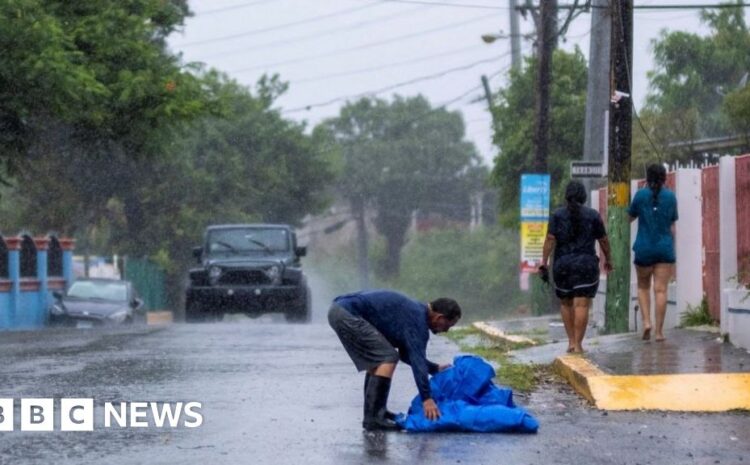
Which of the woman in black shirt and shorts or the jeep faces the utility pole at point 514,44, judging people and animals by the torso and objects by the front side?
the woman in black shirt and shorts

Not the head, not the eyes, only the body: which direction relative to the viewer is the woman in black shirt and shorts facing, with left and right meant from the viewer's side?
facing away from the viewer

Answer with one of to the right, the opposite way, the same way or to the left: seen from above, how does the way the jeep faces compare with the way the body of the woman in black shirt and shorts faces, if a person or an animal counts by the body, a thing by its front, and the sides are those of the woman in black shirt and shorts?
the opposite way

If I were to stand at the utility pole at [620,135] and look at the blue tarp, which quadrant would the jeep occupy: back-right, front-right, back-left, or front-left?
back-right

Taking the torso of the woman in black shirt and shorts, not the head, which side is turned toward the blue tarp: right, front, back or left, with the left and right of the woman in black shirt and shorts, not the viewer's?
back

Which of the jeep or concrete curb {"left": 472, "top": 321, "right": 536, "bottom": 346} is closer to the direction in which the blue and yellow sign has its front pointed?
the concrete curb

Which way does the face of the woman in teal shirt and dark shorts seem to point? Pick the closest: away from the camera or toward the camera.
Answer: away from the camera

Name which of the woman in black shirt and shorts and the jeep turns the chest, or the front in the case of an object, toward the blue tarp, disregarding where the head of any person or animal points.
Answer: the jeep

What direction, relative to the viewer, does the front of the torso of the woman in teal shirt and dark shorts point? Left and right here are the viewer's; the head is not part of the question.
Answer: facing away from the viewer

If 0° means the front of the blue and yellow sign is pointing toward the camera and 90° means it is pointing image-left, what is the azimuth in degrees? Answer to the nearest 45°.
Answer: approximately 0°

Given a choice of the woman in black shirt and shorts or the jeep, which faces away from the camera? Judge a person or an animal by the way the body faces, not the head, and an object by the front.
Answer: the woman in black shirt and shorts
